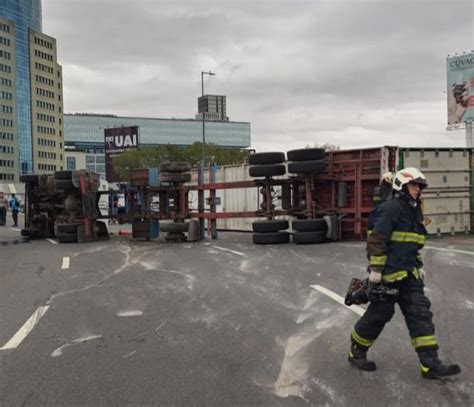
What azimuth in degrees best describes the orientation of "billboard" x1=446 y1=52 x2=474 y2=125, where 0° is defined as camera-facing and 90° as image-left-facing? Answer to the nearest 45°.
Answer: approximately 45°

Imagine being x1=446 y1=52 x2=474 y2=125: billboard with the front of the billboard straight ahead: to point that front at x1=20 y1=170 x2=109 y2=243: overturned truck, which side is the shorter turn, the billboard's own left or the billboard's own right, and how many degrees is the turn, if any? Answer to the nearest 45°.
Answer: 0° — it already faces it

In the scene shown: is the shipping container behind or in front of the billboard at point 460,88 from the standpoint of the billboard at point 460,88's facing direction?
in front
